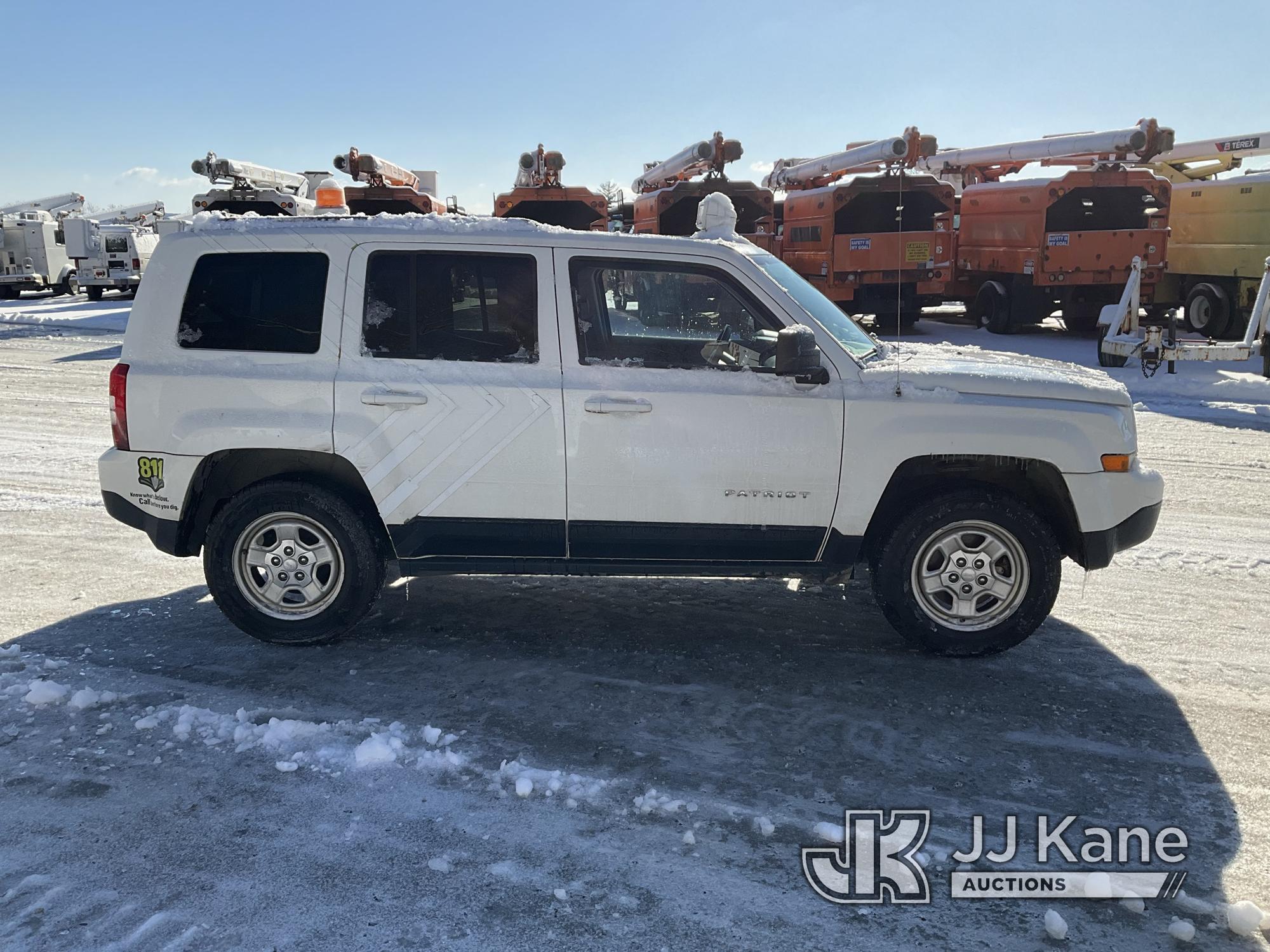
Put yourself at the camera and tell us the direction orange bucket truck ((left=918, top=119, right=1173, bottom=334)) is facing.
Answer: facing away from the viewer and to the left of the viewer

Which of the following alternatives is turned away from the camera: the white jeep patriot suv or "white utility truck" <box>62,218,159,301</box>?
the white utility truck

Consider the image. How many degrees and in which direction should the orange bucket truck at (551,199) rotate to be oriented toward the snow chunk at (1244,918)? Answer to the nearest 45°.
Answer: approximately 180°

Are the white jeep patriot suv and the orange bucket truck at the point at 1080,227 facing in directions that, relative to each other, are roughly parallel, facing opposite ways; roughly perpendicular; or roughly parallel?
roughly perpendicular

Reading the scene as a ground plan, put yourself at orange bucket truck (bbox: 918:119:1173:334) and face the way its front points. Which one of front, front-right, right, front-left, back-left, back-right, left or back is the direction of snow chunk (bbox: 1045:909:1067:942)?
back-left

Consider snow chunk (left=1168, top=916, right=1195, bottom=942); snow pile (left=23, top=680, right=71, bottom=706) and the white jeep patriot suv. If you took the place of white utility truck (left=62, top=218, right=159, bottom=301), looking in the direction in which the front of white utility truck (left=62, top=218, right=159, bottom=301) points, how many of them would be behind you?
3

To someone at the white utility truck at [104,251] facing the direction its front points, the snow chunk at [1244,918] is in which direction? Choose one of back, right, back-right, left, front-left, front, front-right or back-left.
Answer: back

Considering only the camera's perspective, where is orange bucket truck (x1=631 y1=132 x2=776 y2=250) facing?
facing away from the viewer and to the left of the viewer

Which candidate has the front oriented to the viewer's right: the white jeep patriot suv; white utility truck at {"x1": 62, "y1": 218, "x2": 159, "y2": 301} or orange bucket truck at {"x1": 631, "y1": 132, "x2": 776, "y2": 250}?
the white jeep patriot suv

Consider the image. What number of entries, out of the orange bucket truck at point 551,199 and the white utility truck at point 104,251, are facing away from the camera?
2

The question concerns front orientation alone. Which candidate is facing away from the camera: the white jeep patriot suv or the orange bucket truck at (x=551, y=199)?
the orange bucket truck

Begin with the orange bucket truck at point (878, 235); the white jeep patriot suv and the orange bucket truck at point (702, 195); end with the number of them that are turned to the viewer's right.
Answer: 1

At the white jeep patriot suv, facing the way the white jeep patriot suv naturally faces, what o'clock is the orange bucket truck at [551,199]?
The orange bucket truck is roughly at 9 o'clock from the white jeep patriot suv.

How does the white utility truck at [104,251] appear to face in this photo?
away from the camera

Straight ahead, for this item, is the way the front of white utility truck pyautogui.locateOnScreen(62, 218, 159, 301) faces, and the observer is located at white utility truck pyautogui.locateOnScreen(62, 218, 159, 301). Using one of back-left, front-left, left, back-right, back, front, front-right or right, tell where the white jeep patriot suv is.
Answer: back

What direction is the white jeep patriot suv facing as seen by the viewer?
to the viewer's right

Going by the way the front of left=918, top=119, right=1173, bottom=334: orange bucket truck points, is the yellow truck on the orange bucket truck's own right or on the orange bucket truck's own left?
on the orange bucket truck's own right

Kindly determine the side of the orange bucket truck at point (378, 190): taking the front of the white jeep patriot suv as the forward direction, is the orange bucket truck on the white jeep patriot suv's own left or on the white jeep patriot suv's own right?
on the white jeep patriot suv's own left
